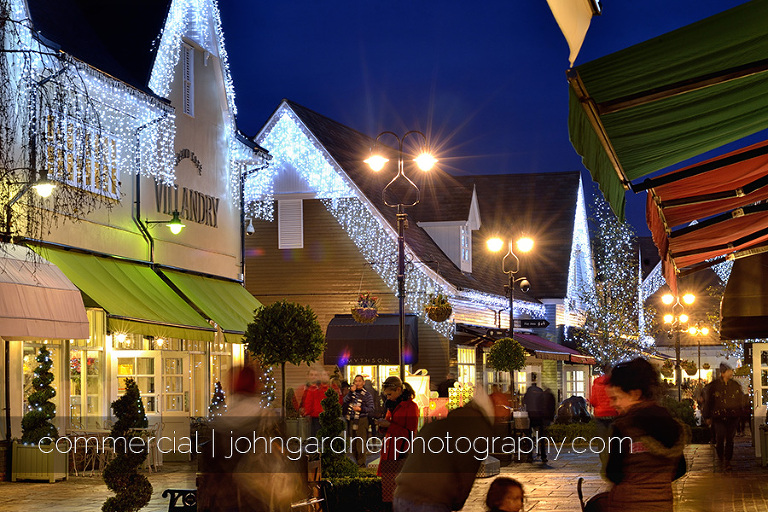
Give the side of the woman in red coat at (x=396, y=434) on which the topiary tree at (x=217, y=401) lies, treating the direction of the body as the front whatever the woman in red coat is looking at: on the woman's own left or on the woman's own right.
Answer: on the woman's own right

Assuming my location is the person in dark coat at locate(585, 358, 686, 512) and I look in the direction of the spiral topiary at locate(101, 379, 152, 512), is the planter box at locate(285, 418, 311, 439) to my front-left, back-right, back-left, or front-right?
front-right

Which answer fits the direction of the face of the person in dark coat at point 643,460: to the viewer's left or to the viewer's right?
to the viewer's left

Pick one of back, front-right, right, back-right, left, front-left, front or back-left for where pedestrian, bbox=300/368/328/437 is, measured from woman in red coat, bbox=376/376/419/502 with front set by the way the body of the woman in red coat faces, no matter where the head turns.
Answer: right

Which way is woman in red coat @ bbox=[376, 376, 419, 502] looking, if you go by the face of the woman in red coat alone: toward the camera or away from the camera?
toward the camera

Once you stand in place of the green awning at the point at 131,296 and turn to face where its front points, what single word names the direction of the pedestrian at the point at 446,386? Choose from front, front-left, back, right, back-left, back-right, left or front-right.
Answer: left

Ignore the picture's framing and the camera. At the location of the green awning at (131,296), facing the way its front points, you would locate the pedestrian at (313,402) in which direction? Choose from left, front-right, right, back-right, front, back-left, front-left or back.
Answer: left

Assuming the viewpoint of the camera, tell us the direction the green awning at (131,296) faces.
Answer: facing the viewer and to the right of the viewer

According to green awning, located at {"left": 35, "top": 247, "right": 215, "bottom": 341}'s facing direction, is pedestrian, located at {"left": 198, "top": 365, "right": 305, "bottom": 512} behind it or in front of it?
in front
